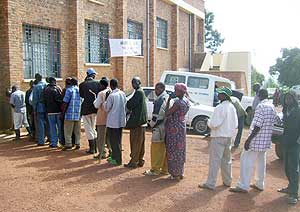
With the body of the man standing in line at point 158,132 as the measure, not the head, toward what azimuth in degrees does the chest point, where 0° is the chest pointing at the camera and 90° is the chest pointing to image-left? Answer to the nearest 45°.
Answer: approximately 90°

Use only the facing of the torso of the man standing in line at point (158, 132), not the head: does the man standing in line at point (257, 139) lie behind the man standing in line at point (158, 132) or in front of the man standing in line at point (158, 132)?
behind

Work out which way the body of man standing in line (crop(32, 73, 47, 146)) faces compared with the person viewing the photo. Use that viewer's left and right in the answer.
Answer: facing away from the viewer and to the left of the viewer

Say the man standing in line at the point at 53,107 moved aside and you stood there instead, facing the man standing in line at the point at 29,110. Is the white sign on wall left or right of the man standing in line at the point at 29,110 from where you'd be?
right

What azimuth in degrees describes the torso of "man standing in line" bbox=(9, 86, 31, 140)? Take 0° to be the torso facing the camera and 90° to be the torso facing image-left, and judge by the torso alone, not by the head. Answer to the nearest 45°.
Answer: approximately 135°

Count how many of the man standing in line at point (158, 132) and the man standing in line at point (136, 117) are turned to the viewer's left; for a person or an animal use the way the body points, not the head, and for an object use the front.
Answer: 2

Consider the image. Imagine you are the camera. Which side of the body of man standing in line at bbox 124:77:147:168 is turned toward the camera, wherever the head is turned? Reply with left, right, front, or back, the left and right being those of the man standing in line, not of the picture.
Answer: left

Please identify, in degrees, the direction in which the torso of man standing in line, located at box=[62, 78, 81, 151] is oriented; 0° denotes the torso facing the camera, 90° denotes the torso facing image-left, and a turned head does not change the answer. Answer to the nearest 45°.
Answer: approximately 135°

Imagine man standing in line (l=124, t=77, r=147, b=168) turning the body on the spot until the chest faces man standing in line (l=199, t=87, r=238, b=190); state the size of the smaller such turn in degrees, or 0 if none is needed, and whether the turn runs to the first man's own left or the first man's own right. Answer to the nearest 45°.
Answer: approximately 135° to the first man's own left

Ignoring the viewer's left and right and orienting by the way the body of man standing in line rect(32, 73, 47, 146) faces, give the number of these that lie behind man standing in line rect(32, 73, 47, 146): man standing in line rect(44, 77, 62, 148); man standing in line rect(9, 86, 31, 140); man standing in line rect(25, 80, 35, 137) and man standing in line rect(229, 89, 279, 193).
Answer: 2

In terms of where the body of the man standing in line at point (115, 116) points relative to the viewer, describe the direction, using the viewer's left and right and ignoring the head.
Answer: facing away from the viewer and to the left of the viewer

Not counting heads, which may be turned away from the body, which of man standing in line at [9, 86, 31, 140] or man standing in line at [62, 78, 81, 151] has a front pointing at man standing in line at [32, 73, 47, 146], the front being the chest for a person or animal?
man standing in line at [62, 78, 81, 151]
